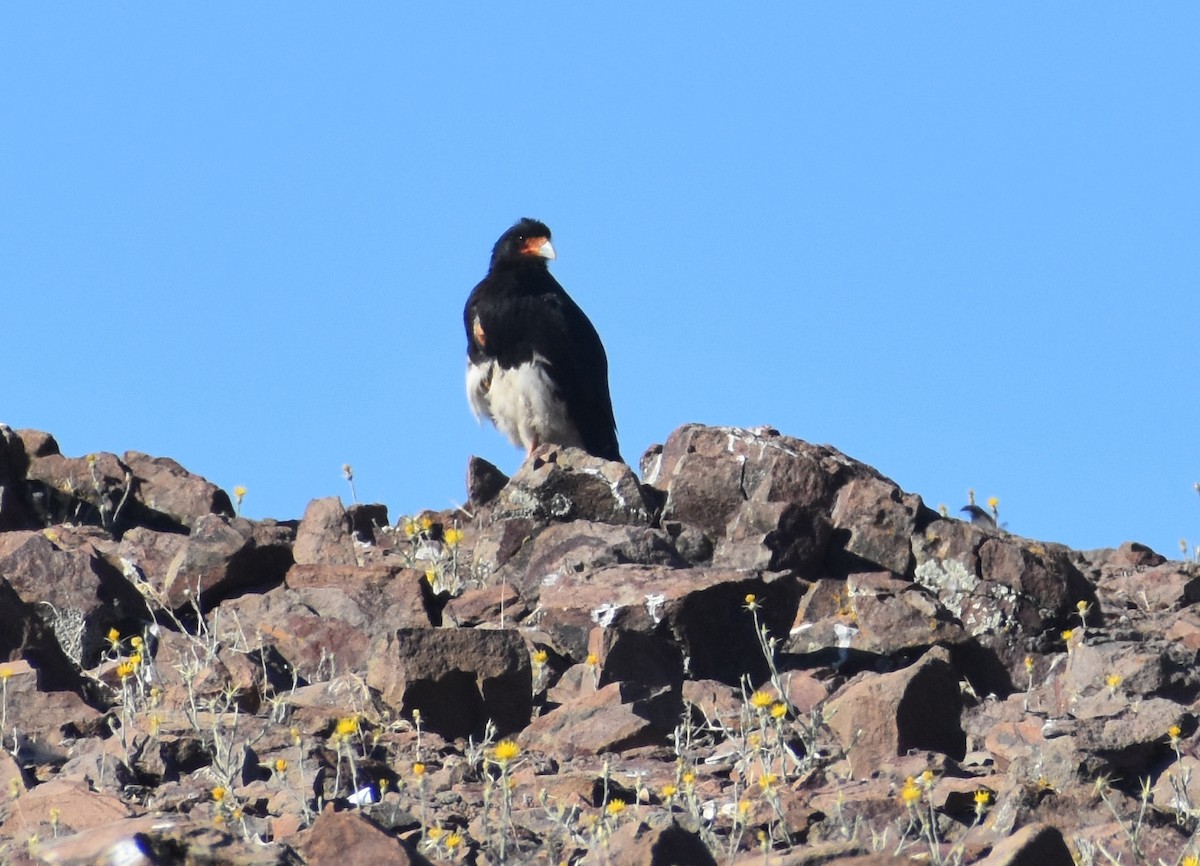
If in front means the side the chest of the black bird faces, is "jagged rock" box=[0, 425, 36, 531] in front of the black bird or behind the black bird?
in front

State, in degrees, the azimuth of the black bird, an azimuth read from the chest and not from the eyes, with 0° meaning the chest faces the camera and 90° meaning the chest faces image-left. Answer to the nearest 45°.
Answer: approximately 45°

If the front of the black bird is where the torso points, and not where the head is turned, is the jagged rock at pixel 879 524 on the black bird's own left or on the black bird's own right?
on the black bird's own left

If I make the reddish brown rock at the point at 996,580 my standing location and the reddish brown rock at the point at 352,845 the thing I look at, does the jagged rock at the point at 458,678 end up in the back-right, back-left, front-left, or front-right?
front-right

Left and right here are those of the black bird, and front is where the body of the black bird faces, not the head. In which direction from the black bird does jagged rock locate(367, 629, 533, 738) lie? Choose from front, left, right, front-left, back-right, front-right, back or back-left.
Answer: front-left

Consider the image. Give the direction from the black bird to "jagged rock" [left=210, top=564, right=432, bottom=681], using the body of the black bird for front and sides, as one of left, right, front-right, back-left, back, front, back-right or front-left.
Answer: front-left

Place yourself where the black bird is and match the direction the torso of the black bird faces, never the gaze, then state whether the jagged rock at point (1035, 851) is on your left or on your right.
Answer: on your left

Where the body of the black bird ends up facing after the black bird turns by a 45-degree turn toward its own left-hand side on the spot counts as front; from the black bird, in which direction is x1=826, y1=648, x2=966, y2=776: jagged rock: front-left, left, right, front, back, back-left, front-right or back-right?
front
